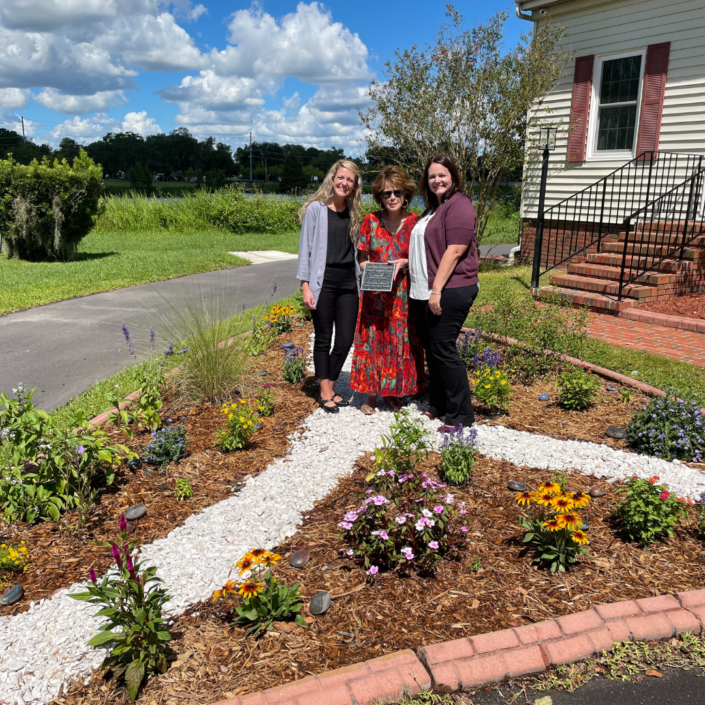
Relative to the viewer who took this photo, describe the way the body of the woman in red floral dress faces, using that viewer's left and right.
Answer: facing the viewer

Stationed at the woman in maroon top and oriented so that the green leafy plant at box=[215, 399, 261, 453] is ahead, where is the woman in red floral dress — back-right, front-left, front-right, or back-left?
front-right

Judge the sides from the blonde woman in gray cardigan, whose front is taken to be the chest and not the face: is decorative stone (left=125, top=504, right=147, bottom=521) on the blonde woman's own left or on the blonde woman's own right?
on the blonde woman's own right

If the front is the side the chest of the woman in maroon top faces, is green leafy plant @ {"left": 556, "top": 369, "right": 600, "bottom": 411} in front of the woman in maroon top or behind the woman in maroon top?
behind

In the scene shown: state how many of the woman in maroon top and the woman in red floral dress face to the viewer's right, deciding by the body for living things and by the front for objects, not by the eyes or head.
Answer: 0

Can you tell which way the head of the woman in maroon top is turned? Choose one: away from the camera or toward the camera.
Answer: toward the camera

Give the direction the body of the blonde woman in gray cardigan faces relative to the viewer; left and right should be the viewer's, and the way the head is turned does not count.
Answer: facing the viewer and to the right of the viewer

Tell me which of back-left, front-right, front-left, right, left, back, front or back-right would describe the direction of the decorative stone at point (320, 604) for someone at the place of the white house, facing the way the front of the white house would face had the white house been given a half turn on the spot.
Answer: back-right

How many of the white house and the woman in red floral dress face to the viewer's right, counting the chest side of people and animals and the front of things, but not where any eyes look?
0

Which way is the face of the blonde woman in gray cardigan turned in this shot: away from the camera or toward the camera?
toward the camera

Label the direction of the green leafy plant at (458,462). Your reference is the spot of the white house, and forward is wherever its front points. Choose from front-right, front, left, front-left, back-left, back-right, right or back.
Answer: front-left

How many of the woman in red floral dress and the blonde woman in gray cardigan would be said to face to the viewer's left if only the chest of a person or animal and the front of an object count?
0

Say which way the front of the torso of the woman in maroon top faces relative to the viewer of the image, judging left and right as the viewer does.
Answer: facing the viewer and to the left of the viewer

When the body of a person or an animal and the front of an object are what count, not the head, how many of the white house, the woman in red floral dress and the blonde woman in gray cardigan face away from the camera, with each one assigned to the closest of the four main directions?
0
